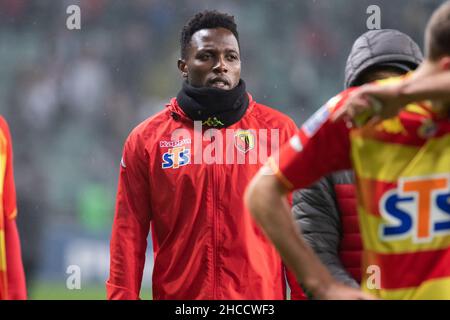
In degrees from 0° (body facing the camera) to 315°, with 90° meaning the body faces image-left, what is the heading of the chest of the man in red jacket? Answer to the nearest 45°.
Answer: approximately 0°
